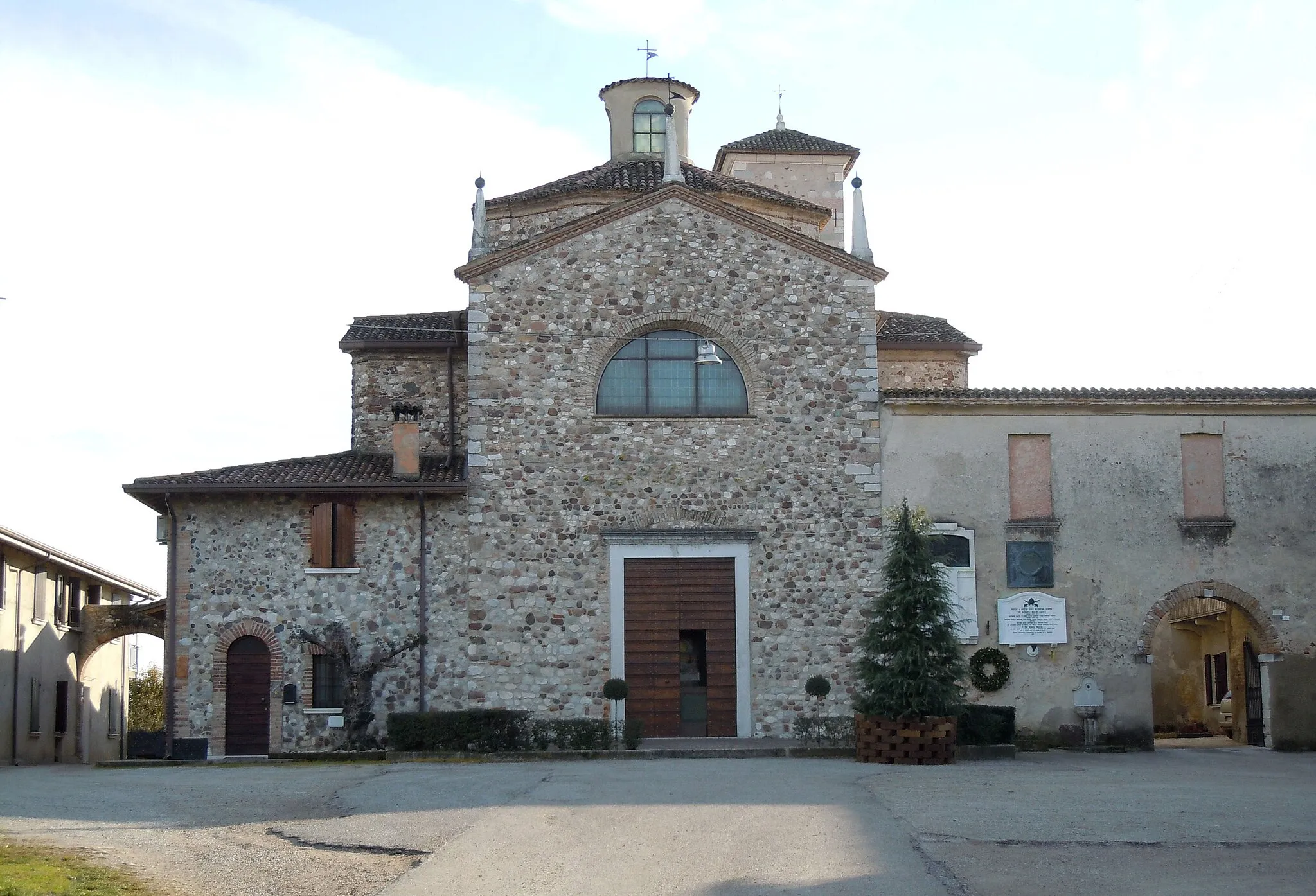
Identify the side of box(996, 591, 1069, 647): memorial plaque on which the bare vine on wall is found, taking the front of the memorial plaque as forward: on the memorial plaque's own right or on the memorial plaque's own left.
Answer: on the memorial plaque's own right

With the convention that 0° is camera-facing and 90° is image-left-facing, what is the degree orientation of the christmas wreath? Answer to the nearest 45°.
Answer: approximately 0°

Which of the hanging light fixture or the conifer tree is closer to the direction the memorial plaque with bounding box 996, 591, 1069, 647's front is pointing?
the conifer tree

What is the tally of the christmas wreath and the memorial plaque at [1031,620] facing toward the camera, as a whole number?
2

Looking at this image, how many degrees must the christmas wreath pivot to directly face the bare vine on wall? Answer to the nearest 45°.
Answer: approximately 90° to its right

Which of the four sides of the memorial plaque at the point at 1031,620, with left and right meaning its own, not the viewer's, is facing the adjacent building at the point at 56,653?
right
